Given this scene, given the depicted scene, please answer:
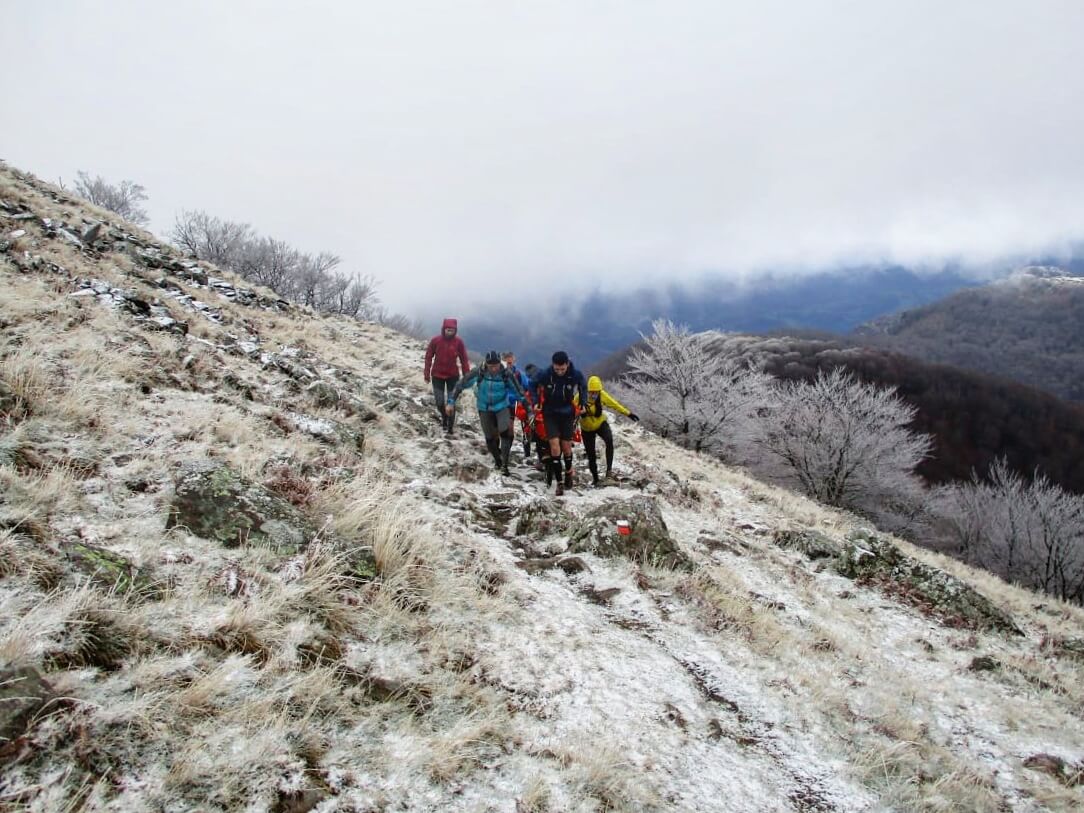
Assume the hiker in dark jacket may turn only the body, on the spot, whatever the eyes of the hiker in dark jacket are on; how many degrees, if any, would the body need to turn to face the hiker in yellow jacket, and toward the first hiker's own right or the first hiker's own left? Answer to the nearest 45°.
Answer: approximately 135° to the first hiker's own left

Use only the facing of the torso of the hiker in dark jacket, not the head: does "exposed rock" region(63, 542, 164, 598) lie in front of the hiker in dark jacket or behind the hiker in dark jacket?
in front

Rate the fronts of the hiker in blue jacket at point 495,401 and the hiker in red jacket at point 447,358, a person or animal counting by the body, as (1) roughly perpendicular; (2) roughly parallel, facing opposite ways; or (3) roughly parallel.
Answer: roughly parallel

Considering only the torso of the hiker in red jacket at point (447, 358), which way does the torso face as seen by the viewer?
toward the camera

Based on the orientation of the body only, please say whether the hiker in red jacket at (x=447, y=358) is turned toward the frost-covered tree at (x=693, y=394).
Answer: no

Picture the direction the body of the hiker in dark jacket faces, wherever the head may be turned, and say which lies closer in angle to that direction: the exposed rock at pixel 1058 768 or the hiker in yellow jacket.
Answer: the exposed rock

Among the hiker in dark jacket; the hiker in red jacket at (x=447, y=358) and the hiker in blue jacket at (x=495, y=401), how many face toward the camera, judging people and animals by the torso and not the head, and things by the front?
3

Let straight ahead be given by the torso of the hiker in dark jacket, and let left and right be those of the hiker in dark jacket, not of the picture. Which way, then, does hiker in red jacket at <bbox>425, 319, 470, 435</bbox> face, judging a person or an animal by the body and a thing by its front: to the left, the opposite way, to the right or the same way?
the same way

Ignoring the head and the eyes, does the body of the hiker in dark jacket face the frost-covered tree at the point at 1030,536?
no

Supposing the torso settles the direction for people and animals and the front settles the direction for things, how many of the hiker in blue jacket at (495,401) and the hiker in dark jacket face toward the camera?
2

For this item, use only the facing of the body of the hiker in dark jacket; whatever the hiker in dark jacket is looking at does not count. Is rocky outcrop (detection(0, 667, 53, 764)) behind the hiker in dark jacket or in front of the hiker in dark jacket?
in front

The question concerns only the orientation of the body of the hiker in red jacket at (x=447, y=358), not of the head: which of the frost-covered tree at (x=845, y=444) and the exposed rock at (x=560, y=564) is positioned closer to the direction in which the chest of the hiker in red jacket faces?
the exposed rock

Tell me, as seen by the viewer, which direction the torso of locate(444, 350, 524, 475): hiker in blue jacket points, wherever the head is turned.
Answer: toward the camera

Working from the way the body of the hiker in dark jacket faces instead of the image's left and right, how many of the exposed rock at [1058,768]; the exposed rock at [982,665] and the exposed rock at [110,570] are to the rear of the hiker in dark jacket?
0
